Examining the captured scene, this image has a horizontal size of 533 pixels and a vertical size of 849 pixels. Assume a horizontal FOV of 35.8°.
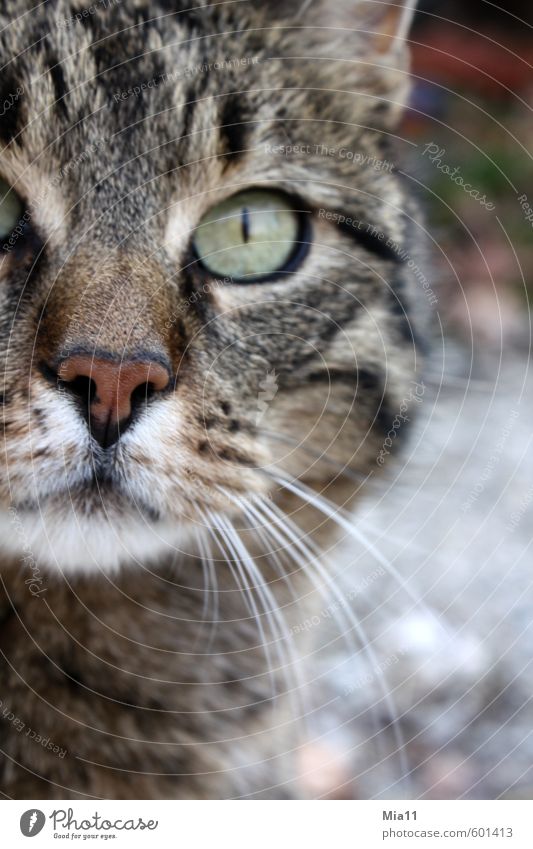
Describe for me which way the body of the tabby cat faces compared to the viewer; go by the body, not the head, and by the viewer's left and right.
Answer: facing the viewer
